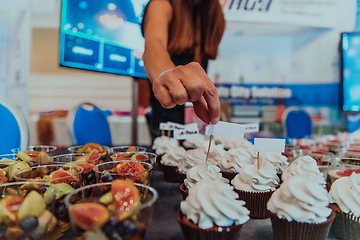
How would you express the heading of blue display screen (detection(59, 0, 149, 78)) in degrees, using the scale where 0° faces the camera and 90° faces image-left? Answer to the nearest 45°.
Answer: approximately 315°

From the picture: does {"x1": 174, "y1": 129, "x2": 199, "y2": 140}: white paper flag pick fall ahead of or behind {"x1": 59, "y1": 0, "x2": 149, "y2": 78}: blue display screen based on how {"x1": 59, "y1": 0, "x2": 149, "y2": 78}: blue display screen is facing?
ahead

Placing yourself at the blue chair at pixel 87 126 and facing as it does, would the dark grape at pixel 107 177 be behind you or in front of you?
in front

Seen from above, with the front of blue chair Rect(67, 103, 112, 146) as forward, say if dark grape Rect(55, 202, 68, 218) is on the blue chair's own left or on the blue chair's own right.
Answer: on the blue chair's own right
